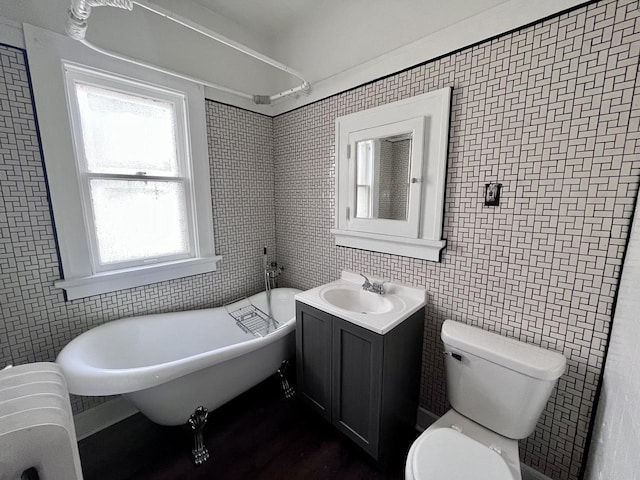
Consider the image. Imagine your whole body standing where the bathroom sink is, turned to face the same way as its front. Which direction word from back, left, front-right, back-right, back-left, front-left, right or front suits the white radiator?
front

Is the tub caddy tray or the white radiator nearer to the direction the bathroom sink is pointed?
the white radiator

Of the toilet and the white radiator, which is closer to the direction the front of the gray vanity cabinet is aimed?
the white radiator

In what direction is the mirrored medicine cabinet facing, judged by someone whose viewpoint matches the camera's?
facing the viewer and to the left of the viewer

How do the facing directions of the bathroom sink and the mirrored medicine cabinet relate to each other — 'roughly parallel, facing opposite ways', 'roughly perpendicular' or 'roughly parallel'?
roughly parallel

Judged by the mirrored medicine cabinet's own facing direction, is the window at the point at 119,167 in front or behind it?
in front

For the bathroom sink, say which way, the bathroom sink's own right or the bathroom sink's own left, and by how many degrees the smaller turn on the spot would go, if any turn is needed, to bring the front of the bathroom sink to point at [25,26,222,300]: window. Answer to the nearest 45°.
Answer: approximately 45° to the bathroom sink's own right

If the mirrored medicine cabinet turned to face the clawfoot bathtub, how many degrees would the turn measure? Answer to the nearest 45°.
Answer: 0° — it already faces it

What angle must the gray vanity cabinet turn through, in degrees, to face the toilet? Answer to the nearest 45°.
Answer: approximately 135° to its left

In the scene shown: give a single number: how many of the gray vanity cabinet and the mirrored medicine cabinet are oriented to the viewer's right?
0

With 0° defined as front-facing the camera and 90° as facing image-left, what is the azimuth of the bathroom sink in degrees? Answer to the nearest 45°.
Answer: approximately 45°

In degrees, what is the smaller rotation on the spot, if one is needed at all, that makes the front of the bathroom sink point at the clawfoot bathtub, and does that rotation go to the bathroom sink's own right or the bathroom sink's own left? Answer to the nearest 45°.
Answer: approximately 45° to the bathroom sink's own right

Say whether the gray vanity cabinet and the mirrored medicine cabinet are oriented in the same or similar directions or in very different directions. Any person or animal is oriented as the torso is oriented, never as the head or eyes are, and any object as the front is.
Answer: same or similar directions

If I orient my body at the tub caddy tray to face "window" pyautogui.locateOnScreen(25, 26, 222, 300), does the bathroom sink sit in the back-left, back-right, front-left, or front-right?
back-left

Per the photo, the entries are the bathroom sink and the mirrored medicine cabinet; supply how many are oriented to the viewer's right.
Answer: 0

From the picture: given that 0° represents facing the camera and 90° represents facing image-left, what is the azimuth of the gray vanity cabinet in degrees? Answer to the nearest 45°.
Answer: approximately 45°
